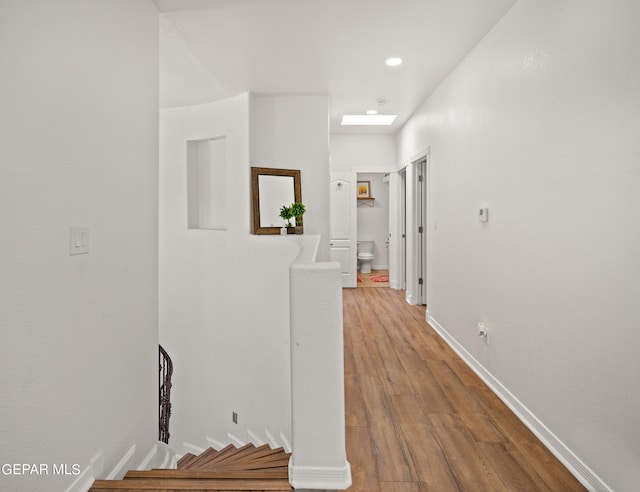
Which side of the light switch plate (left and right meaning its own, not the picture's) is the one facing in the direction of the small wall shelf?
left

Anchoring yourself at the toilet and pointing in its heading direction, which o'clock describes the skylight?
The skylight is roughly at 12 o'clock from the toilet.

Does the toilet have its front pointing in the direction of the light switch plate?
yes

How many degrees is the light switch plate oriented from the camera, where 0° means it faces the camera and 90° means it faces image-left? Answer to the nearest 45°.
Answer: approximately 315°

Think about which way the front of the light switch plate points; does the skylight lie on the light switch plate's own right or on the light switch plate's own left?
on the light switch plate's own left
